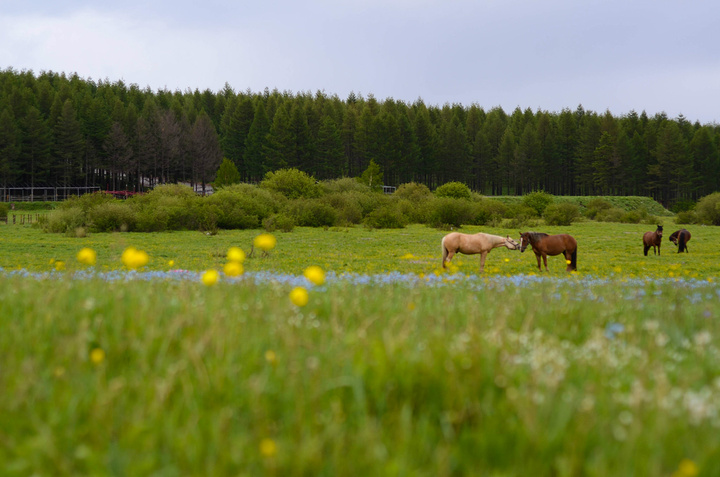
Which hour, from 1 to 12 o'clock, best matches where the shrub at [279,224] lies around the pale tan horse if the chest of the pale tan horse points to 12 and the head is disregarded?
The shrub is roughly at 8 o'clock from the pale tan horse.

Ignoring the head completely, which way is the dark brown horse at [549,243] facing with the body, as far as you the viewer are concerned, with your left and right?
facing to the left of the viewer

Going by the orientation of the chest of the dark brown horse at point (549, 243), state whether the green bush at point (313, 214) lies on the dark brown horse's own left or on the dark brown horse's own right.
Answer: on the dark brown horse's own right

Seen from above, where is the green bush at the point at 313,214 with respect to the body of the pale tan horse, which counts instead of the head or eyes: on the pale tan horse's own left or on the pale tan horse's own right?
on the pale tan horse's own left

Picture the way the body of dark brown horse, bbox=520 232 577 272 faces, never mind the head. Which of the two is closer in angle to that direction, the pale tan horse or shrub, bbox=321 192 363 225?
the pale tan horse

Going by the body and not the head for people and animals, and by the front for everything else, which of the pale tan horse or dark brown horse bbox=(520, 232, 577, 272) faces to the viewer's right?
the pale tan horse

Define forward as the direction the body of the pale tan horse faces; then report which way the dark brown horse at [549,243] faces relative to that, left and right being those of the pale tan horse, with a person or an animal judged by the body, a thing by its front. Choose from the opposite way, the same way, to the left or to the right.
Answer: the opposite way

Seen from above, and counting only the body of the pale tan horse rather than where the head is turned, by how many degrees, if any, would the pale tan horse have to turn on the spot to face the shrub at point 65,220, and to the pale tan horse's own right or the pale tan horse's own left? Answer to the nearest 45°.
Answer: approximately 135° to the pale tan horse's own left

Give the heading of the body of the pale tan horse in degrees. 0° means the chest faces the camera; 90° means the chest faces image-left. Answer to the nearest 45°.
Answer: approximately 270°

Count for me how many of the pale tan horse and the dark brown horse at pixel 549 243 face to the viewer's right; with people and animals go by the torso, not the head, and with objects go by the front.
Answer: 1
